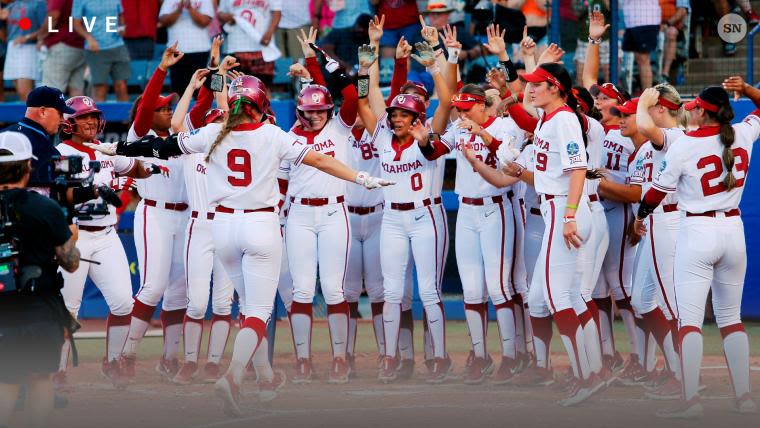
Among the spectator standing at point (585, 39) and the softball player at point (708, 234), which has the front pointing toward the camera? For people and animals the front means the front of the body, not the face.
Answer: the spectator standing

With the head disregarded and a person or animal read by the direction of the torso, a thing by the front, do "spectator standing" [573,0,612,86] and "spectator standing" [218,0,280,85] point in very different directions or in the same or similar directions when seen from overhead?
same or similar directions

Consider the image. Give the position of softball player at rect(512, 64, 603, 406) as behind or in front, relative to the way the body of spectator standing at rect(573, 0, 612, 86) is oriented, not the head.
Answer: in front

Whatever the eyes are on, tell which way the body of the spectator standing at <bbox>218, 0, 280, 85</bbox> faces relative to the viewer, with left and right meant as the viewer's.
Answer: facing the viewer

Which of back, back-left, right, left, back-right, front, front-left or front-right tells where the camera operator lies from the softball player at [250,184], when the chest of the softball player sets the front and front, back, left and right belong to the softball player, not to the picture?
back-left

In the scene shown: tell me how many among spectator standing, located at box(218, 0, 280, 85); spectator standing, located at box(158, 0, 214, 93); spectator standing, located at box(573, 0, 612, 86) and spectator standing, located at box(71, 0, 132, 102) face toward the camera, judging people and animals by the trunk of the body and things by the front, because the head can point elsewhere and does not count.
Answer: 4

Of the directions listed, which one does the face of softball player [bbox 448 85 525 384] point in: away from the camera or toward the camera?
toward the camera

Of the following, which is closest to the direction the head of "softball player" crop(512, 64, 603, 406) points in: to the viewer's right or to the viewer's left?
to the viewer's left

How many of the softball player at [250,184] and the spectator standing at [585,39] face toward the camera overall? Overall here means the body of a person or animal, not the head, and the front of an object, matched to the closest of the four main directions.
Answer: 1

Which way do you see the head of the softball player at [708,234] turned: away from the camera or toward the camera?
away from the camera

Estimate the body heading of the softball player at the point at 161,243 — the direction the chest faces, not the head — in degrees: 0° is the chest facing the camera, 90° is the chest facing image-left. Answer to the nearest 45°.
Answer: approximately 315°

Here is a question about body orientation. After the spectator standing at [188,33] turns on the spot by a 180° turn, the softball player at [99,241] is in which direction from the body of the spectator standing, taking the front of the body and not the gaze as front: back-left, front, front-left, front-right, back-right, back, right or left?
back

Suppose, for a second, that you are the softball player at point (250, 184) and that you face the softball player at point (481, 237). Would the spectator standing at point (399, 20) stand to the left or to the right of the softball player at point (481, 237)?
left

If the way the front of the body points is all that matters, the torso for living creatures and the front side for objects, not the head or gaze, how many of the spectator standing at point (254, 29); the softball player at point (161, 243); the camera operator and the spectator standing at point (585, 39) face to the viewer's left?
0

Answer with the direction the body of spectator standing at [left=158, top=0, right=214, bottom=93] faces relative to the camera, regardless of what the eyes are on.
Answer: toward the camera

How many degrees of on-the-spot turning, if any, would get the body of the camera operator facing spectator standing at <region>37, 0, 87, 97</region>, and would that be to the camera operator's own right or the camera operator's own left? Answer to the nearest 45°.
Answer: approximately 45° to the camera operator's own left

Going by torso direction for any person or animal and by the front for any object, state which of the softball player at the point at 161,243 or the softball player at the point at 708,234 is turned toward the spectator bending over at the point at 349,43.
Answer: the softball player at the point at 708,234

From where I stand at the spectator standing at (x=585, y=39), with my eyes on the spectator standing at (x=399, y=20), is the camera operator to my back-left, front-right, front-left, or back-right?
front-left

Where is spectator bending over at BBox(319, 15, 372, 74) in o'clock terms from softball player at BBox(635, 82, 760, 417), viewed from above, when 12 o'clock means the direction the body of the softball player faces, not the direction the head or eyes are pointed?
The spectator bending over is roughly at 12 o'clock from the softball player.
